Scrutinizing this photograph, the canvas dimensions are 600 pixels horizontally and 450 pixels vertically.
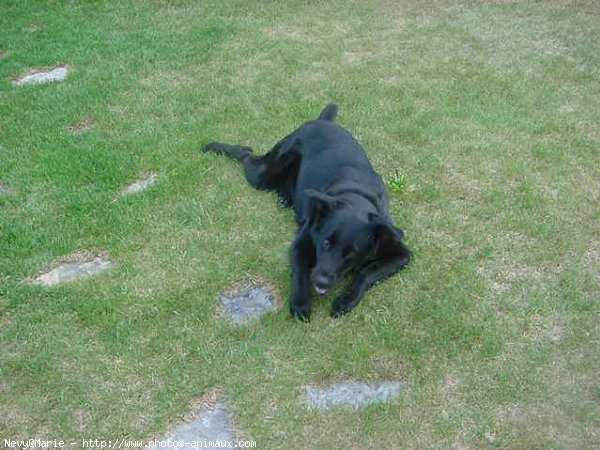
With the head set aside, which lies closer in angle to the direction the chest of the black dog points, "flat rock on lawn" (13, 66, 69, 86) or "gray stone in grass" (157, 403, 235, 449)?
the gray stone in grass

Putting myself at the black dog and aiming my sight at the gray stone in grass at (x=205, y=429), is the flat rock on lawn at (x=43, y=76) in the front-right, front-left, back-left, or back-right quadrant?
back-right

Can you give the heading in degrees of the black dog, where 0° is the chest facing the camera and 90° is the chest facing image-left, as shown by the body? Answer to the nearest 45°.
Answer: approximately 0°

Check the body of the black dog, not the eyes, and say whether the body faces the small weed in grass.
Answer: no

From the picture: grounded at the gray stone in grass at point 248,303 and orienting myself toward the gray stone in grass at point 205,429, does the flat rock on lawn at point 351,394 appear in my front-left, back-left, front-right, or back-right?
front-left

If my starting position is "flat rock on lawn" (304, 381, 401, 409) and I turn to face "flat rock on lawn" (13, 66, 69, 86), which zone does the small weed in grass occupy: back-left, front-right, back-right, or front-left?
front-right

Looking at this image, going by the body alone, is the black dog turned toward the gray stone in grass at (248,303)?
no

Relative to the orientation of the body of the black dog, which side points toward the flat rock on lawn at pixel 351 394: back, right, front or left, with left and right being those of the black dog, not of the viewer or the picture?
front

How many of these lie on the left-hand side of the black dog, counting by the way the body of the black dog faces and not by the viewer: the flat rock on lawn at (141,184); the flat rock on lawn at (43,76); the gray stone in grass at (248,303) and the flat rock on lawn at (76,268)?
0

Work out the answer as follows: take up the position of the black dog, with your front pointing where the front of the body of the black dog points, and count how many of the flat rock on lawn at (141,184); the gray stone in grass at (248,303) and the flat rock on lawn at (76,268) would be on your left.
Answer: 0

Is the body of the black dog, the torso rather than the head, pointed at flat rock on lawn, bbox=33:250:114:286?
no

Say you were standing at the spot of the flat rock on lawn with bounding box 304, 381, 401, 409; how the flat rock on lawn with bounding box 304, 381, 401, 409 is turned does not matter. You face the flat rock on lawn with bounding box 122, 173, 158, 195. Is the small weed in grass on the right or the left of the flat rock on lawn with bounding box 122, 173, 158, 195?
right
